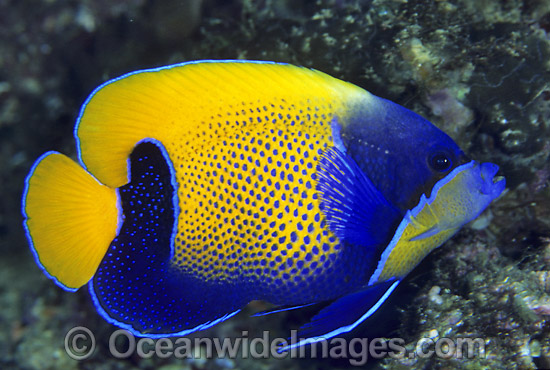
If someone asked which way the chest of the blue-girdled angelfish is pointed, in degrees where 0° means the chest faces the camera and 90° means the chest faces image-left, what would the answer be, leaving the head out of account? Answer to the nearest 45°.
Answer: approximately 270°
